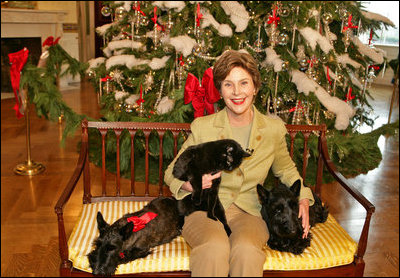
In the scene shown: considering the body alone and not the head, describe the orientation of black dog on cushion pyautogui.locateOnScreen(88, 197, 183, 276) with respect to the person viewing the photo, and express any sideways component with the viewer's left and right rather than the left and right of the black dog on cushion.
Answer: facing the viewer and to the left of the viewer

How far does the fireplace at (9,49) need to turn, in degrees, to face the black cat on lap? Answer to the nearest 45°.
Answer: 0° — it already faces it

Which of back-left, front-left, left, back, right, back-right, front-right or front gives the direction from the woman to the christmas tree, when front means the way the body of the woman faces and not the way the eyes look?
back

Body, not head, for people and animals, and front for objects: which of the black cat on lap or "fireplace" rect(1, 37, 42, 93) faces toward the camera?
the fireplace

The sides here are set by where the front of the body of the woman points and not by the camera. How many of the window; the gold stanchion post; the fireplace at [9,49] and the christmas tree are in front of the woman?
0

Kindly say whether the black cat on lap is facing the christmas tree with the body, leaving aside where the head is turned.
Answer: no

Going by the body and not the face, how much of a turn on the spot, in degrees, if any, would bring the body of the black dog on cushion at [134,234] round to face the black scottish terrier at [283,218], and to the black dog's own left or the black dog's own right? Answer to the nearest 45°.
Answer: approximately 135° to the black dog's own left

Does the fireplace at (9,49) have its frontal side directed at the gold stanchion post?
yes

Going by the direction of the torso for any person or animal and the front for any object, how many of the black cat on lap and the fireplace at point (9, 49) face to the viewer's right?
1

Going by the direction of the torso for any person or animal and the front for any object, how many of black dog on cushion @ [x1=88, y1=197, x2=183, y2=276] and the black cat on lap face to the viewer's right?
1

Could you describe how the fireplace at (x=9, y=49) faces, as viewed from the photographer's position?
facing the viewer

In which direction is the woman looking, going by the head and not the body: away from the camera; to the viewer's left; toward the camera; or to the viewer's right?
toward the camera

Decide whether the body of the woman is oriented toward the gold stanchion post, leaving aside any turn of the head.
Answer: no

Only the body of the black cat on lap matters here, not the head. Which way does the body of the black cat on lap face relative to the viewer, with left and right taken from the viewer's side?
facing to the right of the viewer

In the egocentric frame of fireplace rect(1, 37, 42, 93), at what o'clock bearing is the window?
The window is roughly at 10 o'clock from the fireplace.

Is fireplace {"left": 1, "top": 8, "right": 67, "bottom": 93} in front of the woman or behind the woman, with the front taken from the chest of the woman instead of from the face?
behind

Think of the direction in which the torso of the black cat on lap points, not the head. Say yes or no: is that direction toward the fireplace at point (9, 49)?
no
